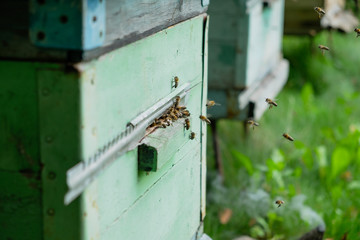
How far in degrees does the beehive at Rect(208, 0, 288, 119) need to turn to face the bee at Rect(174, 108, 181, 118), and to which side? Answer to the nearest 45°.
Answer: approximately 45° to its right

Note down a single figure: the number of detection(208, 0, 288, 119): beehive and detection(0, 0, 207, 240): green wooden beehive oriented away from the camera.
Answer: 0

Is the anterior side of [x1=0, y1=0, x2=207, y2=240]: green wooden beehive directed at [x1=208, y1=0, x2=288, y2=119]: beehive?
no

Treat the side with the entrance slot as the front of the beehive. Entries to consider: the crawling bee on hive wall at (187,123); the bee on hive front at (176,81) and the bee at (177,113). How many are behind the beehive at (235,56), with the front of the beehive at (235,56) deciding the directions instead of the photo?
0

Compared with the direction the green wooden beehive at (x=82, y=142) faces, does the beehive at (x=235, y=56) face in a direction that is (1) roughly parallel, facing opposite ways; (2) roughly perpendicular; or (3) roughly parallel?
roughly parallel

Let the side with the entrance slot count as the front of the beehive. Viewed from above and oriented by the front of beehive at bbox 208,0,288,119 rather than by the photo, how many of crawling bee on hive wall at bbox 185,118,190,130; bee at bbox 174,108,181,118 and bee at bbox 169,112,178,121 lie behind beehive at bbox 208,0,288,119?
0

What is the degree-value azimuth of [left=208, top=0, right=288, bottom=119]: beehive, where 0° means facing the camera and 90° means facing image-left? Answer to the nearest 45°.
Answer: approximately 315°

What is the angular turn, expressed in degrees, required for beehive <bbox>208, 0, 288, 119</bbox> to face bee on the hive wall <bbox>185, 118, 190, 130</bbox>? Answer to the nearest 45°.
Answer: approximately 45° to its right
